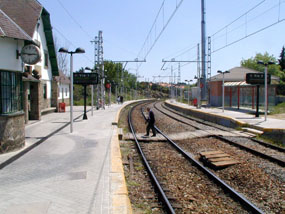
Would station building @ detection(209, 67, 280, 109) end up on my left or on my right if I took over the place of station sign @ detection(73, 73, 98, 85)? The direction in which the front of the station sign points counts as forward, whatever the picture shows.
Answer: on my left

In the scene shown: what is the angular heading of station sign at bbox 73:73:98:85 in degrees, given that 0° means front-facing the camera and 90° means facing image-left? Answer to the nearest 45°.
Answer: approximately 0°
